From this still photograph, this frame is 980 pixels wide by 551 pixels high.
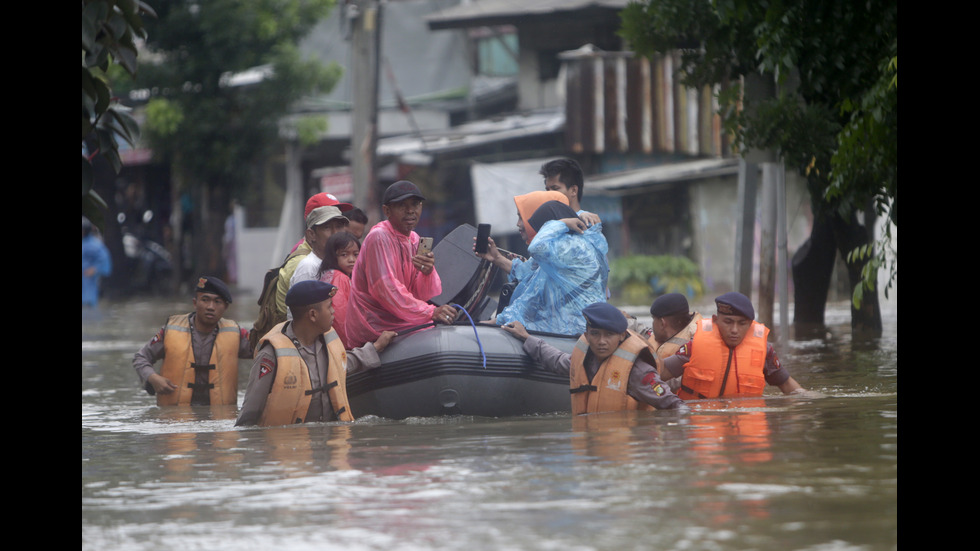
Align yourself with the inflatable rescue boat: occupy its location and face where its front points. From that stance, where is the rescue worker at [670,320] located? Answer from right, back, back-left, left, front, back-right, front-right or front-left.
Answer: left

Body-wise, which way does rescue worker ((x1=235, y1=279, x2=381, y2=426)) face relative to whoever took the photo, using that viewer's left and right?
facing the viewer and to the right of the viewer

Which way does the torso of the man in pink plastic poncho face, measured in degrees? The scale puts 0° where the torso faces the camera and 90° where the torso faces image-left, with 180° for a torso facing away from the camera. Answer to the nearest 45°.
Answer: approximately 315°

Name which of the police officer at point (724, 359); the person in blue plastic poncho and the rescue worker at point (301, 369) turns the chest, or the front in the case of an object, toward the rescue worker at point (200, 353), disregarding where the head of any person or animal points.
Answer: the person in blue plastic poncho

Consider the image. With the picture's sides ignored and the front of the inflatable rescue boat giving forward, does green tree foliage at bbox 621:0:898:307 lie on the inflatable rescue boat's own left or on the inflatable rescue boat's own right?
on the inflatable rescue boat's own left

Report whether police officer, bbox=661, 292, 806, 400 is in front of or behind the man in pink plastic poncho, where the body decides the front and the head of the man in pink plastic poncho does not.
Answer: in front

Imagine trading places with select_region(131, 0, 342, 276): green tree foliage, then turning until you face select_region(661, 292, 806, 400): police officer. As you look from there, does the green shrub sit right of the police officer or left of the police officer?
left

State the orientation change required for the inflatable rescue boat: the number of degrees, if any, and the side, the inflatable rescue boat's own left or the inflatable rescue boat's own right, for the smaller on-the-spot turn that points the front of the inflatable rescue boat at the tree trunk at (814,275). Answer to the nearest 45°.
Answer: approximately 135° to the inflatable rescue boat's own left

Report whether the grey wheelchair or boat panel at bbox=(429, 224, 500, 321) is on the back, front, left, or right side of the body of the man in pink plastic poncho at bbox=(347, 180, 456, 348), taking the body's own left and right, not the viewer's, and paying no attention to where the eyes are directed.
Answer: left

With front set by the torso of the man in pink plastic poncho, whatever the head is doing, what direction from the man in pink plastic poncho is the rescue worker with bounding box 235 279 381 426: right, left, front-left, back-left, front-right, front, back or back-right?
right

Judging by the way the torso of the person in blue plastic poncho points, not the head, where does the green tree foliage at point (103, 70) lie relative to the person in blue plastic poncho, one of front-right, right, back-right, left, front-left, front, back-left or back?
front-left

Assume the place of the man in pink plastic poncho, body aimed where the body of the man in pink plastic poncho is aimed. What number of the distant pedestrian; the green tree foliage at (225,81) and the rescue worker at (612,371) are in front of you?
1
